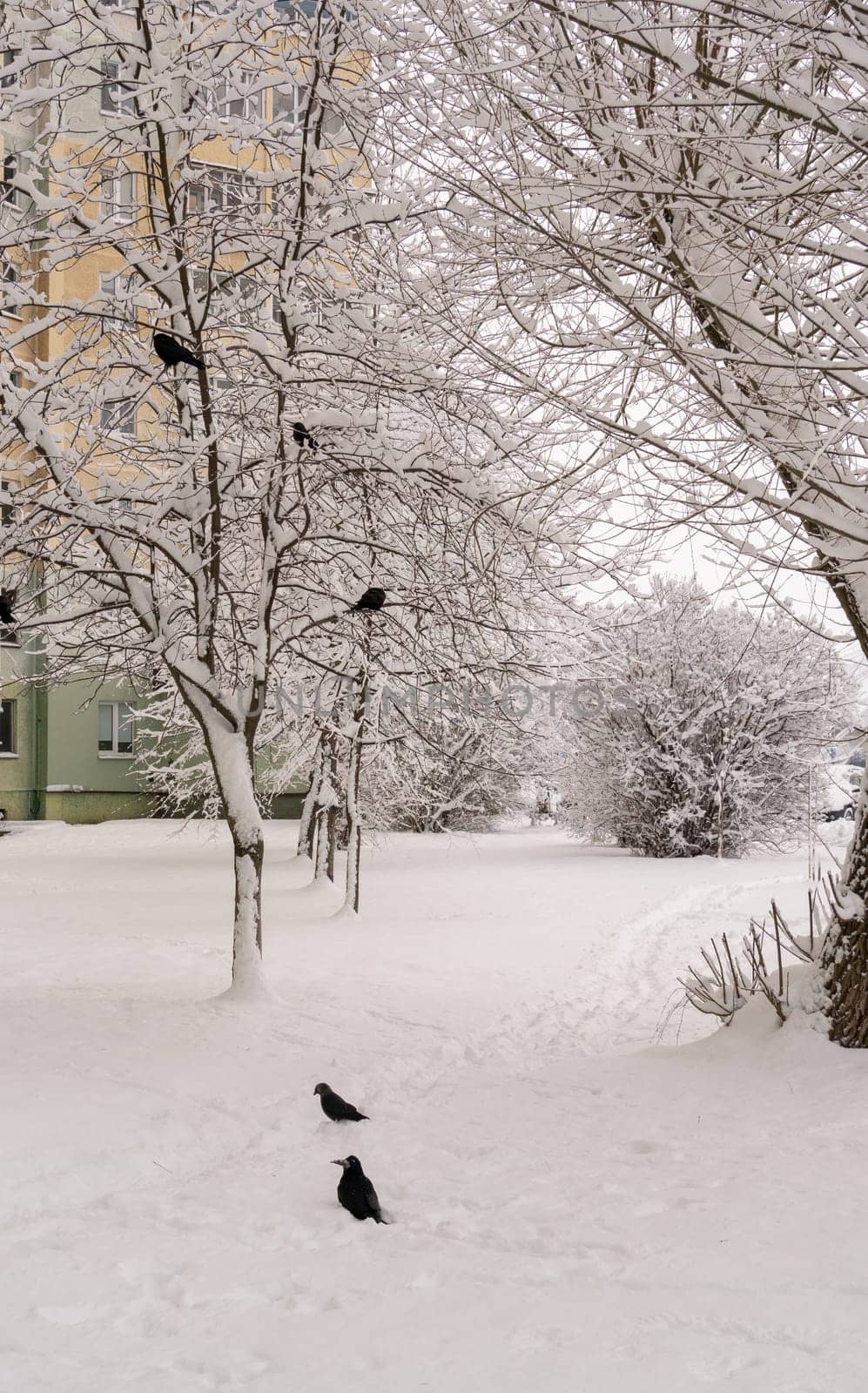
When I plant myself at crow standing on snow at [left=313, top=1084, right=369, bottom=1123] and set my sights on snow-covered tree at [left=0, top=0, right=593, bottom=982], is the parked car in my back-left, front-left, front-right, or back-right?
front-right

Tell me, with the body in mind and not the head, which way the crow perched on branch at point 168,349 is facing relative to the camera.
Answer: to the viewer's left

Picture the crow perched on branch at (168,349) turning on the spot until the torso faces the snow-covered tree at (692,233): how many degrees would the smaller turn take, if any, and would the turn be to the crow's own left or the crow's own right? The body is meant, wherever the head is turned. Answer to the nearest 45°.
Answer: approximately 135° to the crow's own left

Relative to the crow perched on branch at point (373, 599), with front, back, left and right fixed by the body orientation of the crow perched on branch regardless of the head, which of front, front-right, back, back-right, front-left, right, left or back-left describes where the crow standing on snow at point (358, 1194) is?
right

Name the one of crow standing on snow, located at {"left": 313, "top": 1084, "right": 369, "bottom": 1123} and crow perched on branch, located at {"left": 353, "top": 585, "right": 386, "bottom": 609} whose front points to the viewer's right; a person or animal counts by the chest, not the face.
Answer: the crow perched on branch

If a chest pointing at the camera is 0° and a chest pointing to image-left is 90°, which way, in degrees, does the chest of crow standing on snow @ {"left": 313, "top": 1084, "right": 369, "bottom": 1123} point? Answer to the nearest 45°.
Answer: approximately 90°

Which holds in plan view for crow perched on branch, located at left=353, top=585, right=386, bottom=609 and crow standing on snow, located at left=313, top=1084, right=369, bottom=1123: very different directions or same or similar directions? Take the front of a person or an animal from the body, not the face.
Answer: very different directions
